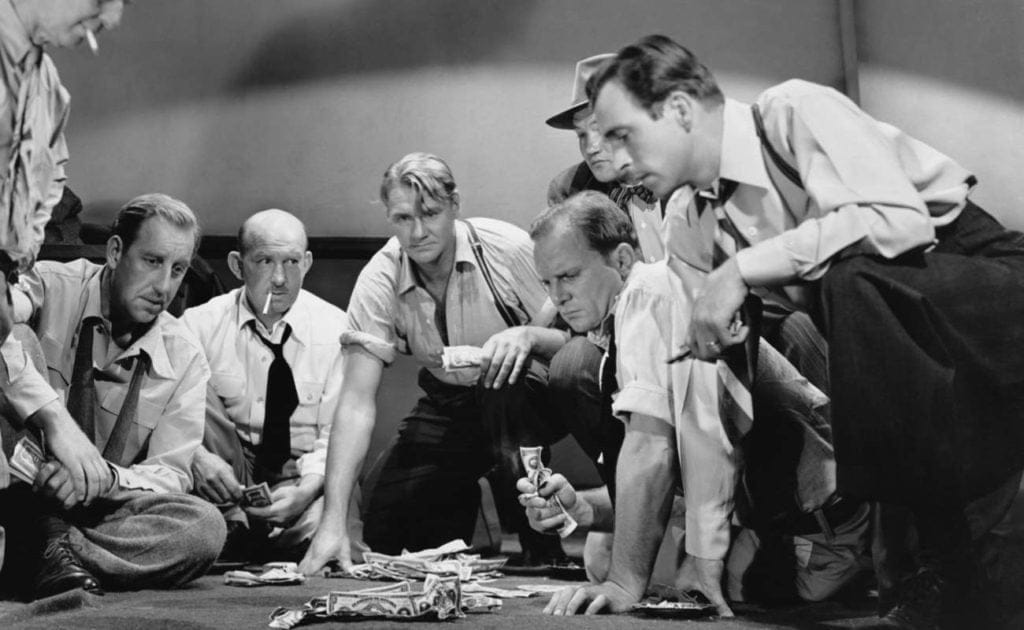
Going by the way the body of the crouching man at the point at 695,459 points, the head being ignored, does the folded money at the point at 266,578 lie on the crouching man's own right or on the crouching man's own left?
on the crouching man's own right

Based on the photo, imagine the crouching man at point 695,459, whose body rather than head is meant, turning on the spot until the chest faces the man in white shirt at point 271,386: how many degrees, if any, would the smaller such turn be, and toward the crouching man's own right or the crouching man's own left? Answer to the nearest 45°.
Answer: approximately 90° to the crouching man's own right

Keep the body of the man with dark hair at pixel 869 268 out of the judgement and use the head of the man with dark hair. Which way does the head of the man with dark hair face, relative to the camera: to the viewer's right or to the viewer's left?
to the viewer's left

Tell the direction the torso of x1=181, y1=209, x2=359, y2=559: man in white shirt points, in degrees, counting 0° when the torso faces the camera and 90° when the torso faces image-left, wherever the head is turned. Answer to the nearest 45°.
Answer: approximately 0°

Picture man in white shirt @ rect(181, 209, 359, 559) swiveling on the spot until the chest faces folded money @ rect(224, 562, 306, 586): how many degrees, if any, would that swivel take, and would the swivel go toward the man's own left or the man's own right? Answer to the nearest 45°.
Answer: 0° — they already face it

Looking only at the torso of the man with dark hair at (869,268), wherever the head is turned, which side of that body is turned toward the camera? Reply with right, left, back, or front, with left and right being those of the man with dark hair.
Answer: left

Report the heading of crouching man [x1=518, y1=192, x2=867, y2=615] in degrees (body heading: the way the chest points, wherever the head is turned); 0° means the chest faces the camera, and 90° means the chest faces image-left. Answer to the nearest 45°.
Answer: approximately 45°
